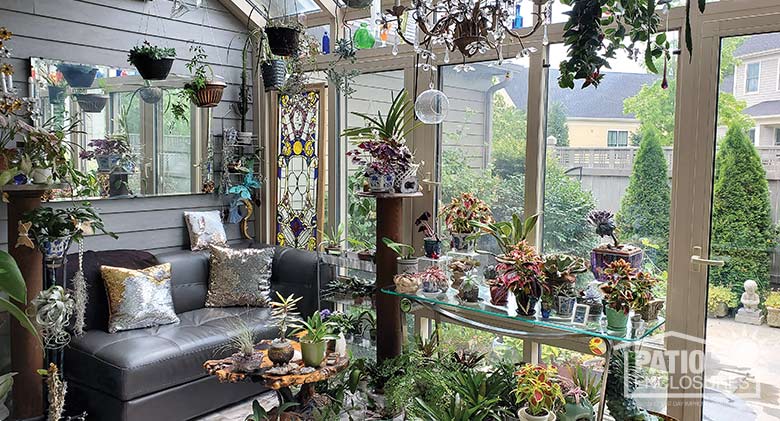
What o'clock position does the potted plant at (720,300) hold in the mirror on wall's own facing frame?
The potted plant is roughly at 10 o'clock from the mirror on wall.

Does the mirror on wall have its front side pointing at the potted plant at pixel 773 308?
no

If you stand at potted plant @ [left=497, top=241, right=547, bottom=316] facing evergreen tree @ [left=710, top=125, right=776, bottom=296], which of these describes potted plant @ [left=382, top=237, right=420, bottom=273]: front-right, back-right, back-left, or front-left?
back-left

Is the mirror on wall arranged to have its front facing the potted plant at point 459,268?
yes

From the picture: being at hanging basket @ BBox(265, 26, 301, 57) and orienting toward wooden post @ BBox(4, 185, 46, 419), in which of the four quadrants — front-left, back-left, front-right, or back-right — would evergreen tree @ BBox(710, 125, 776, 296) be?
back-left

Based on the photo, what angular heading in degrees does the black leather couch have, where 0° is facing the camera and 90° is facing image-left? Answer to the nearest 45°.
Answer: approximately 315°

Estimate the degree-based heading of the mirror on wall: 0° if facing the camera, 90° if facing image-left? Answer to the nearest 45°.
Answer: approximately 315°

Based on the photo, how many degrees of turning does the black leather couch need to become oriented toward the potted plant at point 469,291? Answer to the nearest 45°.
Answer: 0° — it already faces it

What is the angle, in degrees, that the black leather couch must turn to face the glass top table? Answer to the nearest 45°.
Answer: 0° — it already faces it

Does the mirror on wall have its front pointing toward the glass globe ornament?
yes
